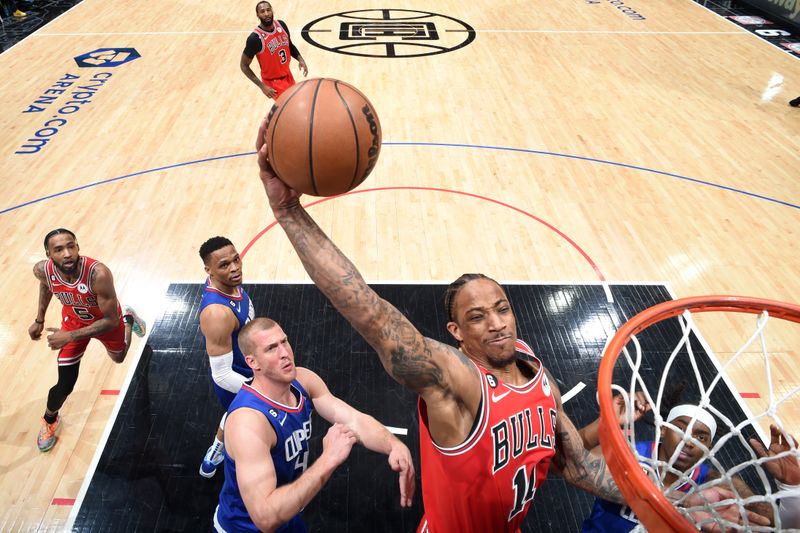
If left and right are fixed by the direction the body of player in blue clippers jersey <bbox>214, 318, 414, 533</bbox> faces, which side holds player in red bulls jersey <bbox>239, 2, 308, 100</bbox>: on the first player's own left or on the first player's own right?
on the first player's own left

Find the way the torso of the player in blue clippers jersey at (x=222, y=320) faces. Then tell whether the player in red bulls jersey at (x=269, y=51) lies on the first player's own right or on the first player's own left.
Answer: on the first player's own left

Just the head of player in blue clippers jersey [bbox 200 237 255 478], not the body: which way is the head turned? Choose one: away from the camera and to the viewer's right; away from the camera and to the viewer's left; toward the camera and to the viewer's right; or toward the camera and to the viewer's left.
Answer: toward the camera and to the viewer's right

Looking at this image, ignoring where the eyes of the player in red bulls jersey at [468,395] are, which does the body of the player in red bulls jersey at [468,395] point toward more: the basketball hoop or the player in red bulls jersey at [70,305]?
the basketball hoop

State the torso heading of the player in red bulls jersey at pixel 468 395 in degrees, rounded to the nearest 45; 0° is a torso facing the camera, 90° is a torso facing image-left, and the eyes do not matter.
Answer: approximately 315°

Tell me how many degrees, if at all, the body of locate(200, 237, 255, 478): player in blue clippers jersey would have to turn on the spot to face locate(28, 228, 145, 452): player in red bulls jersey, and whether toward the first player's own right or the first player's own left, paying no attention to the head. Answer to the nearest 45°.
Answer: approximately 180°

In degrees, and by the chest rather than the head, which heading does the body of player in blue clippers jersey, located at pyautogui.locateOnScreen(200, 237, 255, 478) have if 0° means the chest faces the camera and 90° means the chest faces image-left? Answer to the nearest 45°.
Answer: approximately 315°

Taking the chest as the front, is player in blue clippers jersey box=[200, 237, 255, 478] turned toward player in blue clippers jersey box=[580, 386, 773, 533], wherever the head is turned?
yes

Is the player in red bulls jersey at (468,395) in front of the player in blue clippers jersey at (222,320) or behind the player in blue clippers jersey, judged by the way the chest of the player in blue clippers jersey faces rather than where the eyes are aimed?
in front
